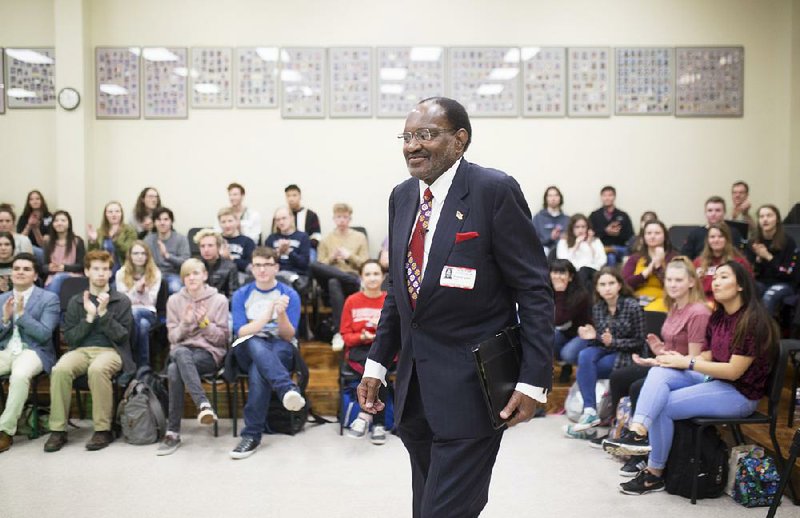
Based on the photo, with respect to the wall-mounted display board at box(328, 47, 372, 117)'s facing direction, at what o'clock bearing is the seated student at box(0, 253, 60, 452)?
The seated student is roughly at 1 o'clock from the wall-mounted display board.

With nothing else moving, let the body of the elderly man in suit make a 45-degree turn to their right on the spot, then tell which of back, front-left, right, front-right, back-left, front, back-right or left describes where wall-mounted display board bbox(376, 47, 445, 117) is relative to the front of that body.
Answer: right

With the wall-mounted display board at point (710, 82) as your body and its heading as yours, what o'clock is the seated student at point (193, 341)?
The seated student is roughly at 1 o'clock from the wall-mounted display board.

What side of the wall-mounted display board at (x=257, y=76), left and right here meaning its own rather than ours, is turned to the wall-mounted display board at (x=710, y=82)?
left

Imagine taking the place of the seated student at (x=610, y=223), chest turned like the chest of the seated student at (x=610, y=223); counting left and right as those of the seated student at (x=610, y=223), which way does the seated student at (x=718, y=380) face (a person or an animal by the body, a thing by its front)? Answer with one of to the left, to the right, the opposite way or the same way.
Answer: to the right

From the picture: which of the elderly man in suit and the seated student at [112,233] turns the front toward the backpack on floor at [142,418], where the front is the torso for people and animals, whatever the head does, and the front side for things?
the seated student

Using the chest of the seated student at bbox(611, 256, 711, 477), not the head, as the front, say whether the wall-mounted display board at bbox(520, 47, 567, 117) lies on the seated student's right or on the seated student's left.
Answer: on the seated student's right

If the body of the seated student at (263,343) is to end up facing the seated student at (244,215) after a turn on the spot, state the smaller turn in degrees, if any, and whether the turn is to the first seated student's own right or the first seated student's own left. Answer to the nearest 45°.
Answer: approximately 180°
